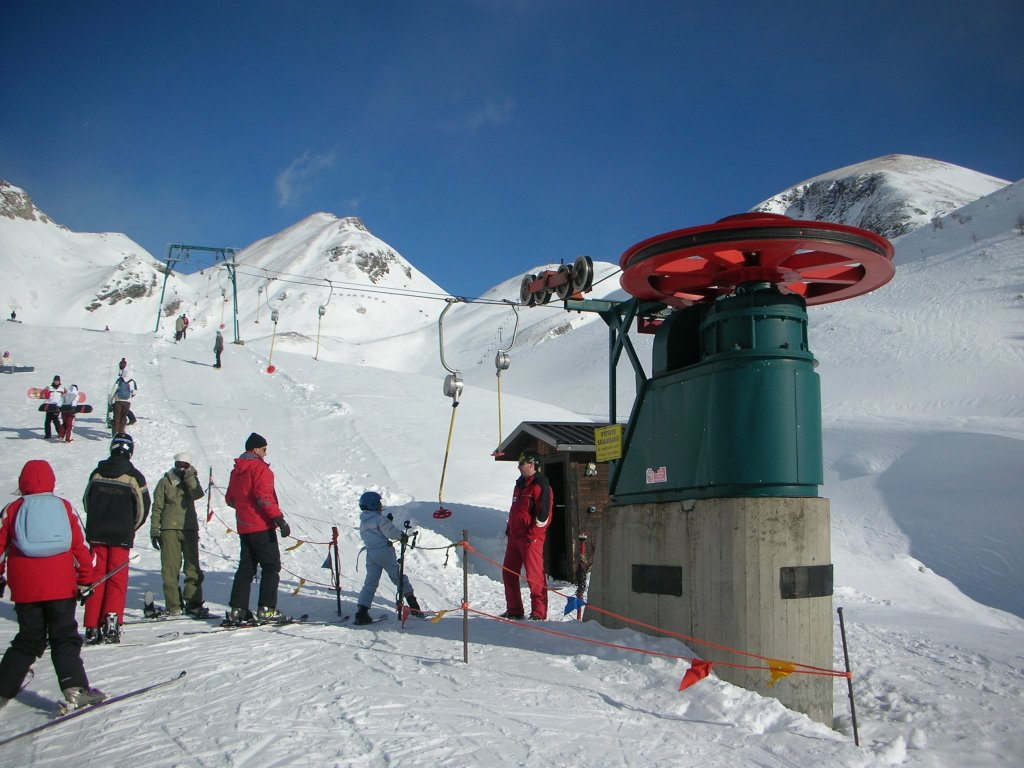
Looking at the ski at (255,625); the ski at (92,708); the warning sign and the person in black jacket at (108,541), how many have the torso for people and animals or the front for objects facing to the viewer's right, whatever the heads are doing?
2

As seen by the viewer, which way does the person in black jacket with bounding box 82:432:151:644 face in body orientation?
away from the camera

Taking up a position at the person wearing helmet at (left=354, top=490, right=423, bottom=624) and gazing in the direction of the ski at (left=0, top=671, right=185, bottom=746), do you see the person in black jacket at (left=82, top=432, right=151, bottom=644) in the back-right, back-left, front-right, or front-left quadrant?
front-right

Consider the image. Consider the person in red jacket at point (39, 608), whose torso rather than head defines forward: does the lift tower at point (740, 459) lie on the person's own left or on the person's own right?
on the person's own right

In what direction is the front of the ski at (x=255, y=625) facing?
to the viewer's right

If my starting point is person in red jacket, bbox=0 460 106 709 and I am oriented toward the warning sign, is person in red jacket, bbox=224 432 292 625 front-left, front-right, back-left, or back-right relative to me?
front-left

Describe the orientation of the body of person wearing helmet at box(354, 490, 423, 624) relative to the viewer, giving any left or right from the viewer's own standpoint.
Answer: facing away from the viewer and to the right of the viewer

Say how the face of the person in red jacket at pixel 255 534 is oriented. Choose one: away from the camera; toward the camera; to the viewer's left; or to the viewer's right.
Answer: to the viewer's right

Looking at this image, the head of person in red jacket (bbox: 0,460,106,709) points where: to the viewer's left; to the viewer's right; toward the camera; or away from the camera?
away from the camera

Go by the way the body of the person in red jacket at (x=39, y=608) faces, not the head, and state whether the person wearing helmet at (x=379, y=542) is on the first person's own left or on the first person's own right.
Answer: on the first person's own right

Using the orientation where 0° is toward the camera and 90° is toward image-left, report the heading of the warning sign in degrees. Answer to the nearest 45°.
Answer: approximately 0°

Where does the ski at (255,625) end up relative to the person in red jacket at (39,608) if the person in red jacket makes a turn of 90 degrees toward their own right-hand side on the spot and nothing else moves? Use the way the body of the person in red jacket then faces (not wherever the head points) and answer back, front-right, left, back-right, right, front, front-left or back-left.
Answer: front-left

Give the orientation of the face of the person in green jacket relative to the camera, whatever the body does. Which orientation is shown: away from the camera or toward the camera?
toward the camera

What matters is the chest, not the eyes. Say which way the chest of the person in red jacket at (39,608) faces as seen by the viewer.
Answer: away from the camera

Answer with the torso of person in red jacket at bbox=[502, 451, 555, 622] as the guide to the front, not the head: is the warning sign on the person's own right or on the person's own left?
on the person's own left

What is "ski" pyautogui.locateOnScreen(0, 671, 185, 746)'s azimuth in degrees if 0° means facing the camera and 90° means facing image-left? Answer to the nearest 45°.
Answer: approximately 270°

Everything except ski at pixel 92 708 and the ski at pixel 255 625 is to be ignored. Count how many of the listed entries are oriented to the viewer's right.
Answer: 2
